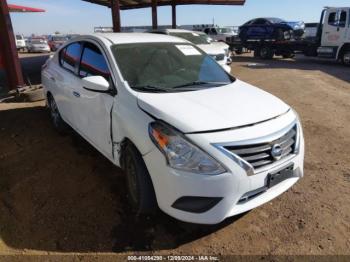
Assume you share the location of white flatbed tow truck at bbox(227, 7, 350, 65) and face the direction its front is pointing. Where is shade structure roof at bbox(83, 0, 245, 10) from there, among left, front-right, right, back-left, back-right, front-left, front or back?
back

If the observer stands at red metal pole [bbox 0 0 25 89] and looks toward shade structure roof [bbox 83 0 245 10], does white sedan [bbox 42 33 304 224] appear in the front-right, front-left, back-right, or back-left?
back-right

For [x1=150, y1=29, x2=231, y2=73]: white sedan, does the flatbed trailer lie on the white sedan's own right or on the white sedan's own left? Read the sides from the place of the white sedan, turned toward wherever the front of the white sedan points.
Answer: on the white sedan's own left

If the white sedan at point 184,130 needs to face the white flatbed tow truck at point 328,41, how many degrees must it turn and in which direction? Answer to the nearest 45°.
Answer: approximately 90° to its left

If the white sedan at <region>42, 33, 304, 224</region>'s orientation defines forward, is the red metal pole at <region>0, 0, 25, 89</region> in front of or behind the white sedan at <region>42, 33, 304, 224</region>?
behind

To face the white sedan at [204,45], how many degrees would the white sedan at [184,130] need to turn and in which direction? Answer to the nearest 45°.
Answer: approximately 135° to its left

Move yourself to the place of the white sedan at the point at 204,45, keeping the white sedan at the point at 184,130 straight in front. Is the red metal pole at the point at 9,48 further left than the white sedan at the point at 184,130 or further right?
right

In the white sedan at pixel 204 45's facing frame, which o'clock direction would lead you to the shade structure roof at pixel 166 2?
The shade structure roof is roughly at 7 o'clock from the white sedan.

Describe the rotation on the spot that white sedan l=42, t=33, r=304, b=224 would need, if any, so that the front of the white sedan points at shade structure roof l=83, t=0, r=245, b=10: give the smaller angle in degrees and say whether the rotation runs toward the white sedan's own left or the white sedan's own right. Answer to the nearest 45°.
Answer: approximately 135° to the white sedan's own left

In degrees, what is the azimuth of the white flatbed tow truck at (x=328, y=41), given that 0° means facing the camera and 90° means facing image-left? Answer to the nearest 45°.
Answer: approximately 270°
